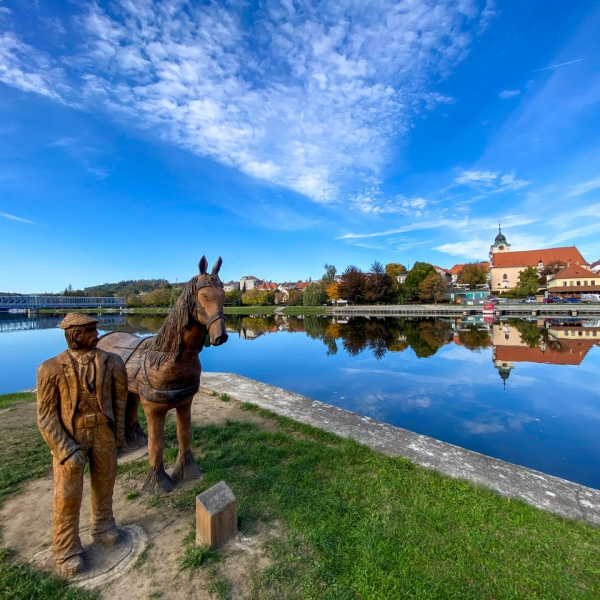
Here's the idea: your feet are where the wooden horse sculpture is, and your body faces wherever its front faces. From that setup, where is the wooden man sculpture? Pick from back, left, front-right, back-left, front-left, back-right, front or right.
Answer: right
